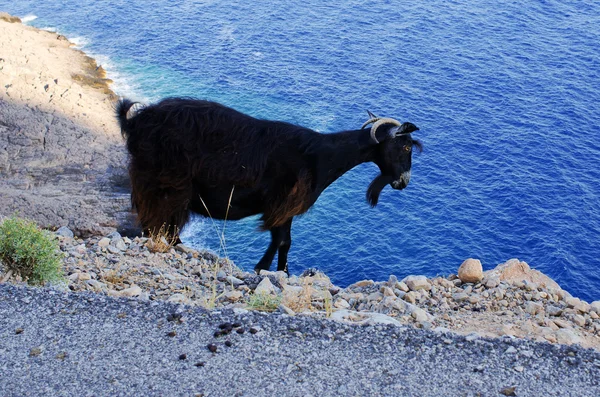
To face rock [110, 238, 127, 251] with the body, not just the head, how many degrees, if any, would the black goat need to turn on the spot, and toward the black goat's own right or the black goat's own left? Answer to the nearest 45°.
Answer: approximately 180°

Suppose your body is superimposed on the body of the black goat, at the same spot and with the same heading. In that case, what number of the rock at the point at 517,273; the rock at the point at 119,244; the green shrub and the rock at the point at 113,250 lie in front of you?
1

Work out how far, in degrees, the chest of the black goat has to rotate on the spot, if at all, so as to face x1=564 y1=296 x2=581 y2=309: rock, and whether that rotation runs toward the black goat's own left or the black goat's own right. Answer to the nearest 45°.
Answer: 0° — it already faces it

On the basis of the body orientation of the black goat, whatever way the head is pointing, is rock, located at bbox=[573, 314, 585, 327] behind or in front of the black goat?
in front

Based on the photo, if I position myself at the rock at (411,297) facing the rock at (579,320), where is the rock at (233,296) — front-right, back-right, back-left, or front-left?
back-right

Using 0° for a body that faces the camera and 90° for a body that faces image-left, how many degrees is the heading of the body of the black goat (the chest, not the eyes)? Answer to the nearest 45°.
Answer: approximately 270°

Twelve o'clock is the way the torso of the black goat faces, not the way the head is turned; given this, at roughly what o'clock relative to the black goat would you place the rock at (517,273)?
The rock is roughly at 12 o'clock from the black goat.

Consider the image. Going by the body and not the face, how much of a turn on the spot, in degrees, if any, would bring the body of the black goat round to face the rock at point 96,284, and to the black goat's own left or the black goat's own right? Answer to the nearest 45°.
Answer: approximately 135° to the black goat's own right

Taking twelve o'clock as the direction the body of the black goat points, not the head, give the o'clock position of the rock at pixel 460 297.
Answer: The rock is roughly at 1 o'clock from the black goat.

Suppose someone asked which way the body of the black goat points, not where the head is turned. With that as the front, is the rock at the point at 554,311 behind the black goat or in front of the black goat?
in front

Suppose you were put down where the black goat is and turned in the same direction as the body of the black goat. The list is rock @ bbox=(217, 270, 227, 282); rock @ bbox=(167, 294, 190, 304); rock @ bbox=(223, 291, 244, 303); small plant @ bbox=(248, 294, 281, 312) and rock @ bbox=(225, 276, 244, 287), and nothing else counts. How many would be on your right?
5

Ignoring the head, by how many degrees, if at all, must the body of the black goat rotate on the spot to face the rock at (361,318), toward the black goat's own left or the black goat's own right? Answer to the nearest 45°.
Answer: approximately 45° to the black goat's own right

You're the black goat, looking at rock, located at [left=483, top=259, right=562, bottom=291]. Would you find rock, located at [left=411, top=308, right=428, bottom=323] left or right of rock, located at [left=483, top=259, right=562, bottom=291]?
right

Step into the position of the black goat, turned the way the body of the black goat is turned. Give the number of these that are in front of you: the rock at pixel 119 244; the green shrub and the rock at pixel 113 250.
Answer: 0

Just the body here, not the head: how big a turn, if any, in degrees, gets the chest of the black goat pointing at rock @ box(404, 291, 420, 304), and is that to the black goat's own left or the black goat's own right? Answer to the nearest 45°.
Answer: approximately 45° to the black goat's own right

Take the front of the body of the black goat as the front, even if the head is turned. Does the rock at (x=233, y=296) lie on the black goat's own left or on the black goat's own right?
on the black goat's own right

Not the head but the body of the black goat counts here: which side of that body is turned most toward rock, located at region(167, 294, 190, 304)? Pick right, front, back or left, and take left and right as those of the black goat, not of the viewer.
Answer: right

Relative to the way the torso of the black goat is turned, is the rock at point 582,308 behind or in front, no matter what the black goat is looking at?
in front
